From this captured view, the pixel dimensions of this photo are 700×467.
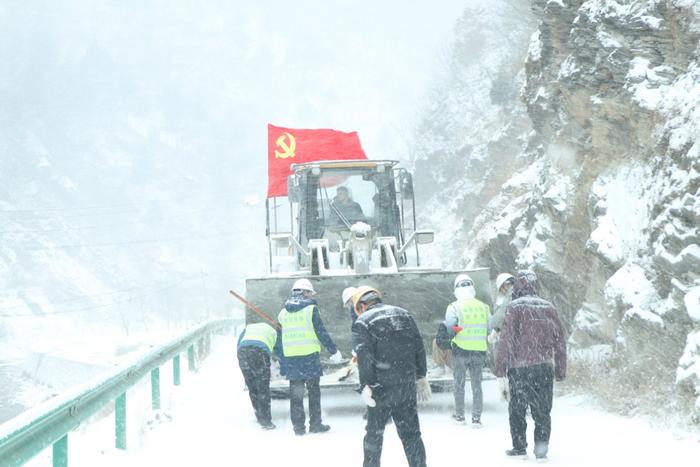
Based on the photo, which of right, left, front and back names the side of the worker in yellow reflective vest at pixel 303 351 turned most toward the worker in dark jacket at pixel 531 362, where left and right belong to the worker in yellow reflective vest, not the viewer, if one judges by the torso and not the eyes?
right

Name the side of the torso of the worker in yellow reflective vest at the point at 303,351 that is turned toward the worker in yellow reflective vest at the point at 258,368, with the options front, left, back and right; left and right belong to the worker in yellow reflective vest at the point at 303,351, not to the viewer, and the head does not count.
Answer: left

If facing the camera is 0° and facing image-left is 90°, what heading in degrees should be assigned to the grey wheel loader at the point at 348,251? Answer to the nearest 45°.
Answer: approximately 0°

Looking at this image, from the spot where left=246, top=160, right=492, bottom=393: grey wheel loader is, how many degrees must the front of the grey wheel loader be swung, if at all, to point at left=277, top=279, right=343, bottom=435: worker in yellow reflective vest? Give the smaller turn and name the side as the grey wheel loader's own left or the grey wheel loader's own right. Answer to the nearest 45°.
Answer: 0° — it already faces them

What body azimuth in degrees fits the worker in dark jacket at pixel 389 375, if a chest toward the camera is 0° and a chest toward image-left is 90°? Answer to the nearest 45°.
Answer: approximately 135°

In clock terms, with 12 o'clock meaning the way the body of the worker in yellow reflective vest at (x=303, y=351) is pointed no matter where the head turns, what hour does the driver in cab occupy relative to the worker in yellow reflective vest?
The driver in cab is roughly at 11 o'clock from the worker in yellow reflective vest.

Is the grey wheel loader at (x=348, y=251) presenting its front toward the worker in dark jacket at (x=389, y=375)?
yes
